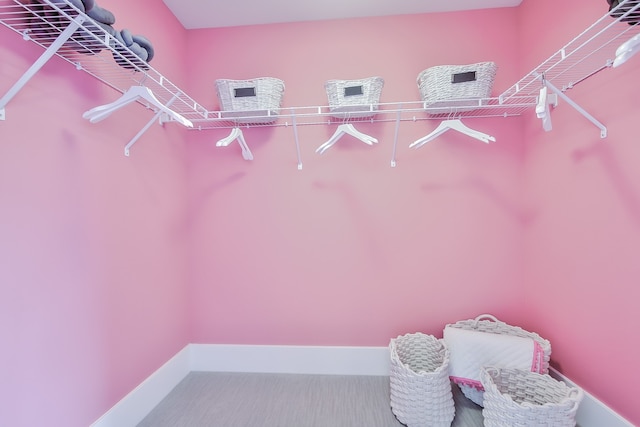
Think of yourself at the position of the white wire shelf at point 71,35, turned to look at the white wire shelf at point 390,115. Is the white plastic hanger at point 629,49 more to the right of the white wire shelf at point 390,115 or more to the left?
right

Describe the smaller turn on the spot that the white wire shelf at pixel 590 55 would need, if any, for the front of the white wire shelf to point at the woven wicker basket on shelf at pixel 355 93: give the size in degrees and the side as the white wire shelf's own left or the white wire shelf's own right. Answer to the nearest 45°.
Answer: approximately 45° to the white wire shelf's own right

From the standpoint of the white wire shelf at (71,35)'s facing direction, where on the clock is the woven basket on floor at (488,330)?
The woven basket on floor is roughly at 11 o'clock from the white wire shelf.

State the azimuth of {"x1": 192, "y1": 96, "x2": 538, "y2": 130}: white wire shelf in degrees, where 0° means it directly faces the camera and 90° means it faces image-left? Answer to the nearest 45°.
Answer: approximately 0°

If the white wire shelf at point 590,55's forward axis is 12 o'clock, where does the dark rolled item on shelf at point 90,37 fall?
The dark rolled item on shelf is roughly at 12 o'clock from the white wire shelf.

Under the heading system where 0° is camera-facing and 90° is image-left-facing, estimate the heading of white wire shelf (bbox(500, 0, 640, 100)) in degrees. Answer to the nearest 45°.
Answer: approximately 45°

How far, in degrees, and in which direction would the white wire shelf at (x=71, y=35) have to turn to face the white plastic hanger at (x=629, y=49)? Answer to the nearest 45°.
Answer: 0° — it already faces it

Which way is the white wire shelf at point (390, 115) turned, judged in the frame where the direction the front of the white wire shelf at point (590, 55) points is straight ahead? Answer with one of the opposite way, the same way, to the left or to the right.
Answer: to the left
